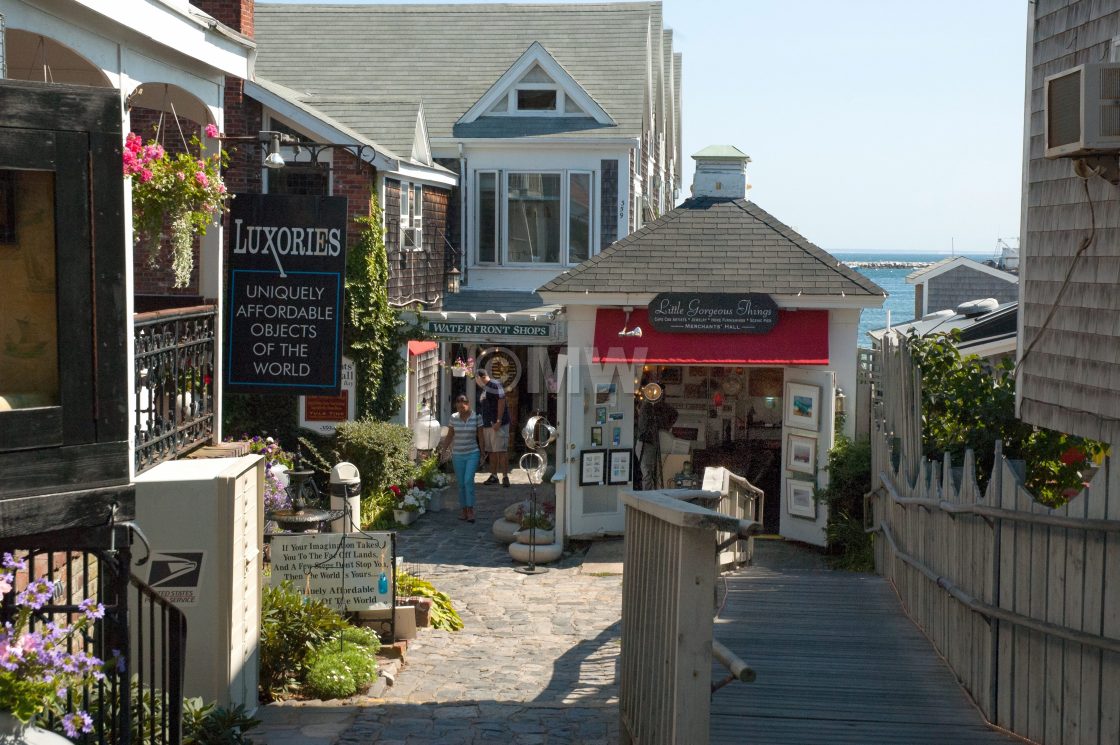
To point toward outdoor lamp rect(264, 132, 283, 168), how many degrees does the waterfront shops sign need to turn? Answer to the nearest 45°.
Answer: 0° — it already faces it

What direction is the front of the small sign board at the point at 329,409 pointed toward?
toward the camera

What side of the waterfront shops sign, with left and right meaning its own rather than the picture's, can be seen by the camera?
front

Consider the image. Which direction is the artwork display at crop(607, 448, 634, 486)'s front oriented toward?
toward the camera

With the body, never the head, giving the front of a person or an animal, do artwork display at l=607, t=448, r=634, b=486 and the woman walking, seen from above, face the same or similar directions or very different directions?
same or similar directions

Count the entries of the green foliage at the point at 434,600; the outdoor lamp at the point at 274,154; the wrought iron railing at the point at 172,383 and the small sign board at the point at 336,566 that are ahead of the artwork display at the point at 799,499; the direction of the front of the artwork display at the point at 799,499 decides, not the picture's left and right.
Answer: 4

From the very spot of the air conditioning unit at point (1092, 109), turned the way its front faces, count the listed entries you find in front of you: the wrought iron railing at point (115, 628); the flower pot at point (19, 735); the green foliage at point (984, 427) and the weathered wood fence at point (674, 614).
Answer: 3

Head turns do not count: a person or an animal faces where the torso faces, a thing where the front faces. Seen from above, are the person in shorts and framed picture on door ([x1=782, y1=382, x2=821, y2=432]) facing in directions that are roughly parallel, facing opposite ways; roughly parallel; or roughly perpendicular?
roughly parallel

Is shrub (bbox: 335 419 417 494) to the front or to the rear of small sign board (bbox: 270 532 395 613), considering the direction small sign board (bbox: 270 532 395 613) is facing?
to the rear

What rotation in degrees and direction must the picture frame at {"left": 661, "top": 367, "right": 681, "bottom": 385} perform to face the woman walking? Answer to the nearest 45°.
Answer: approximately 45° to its right

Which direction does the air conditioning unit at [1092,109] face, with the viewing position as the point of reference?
facing the viewer and to the left of the viewer

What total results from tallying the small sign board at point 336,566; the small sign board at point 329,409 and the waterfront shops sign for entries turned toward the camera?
3

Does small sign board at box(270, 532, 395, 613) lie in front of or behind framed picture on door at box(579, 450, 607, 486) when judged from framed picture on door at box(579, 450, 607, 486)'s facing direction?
in front

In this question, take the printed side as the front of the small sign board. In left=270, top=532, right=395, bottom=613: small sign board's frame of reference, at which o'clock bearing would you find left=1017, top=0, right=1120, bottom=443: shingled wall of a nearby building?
The shingled wall of a nearby building is roughly at 10 o'clock from the small sign board.

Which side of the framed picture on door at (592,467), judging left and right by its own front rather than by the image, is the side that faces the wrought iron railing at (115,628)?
front

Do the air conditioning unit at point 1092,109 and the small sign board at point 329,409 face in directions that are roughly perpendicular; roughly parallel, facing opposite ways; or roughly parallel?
roughly perpendicular
